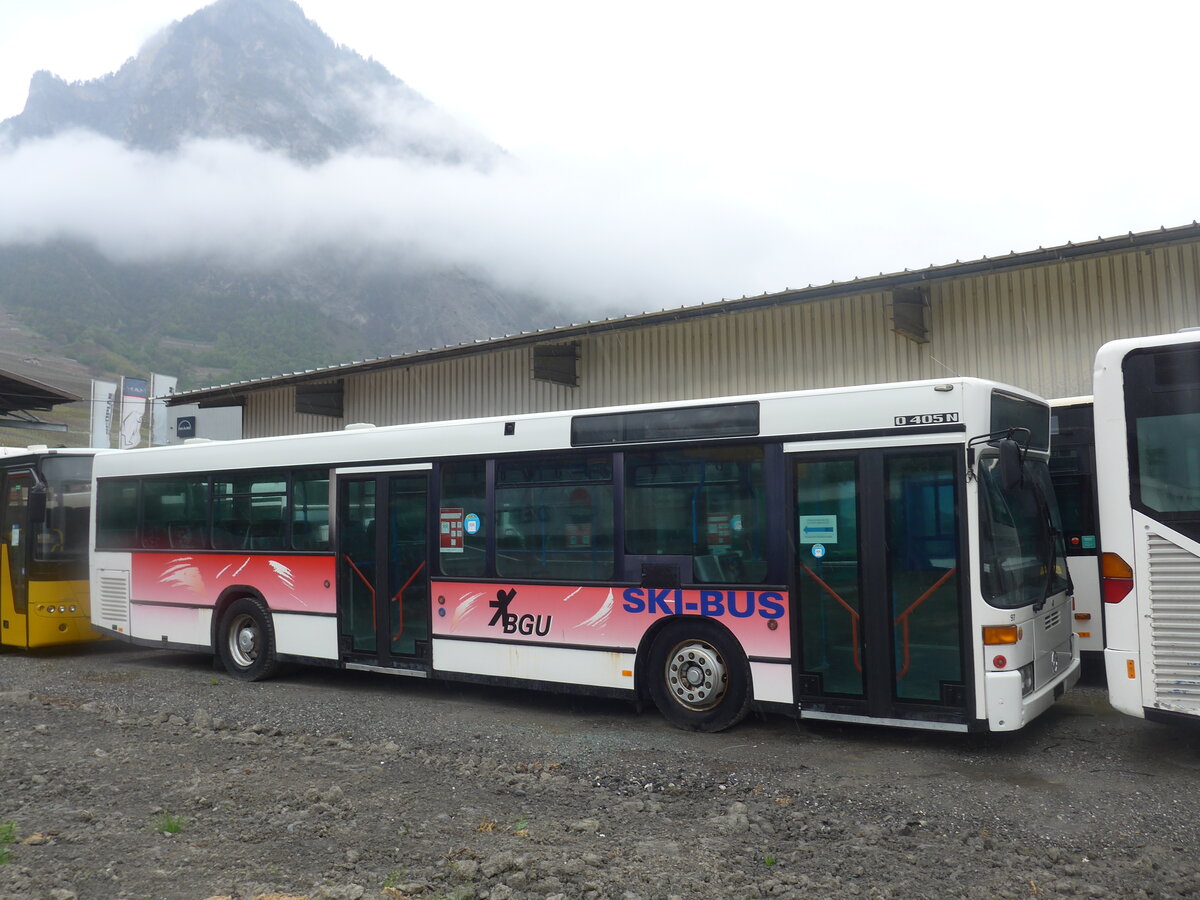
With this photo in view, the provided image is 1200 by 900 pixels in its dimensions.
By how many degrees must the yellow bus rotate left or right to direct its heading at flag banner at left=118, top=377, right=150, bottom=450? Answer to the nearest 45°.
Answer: approximately 135° to its left

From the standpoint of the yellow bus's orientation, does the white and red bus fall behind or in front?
in front

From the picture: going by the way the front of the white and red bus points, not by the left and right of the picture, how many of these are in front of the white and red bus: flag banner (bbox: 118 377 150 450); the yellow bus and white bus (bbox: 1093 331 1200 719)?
1

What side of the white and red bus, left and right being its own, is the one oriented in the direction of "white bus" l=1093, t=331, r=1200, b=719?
front

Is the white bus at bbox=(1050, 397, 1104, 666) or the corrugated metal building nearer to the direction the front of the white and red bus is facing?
the white bus

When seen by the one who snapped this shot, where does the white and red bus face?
facing the viewer and to the right of the viewer

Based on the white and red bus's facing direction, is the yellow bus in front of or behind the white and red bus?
behind

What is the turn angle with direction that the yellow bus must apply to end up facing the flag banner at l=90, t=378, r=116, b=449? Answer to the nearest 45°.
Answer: approximately 135° to its left

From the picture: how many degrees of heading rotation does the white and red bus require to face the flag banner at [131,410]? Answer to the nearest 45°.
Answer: approximately 180°

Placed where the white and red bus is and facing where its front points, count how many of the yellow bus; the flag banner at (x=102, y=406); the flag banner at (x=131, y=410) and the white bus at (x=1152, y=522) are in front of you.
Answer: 1

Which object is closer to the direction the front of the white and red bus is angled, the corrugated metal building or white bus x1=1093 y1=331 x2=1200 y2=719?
the white bus

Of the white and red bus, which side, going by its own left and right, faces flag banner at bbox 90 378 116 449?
back

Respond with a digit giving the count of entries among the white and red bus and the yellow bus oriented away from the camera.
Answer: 0
